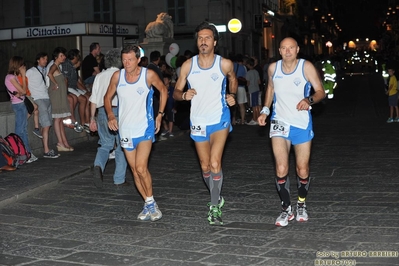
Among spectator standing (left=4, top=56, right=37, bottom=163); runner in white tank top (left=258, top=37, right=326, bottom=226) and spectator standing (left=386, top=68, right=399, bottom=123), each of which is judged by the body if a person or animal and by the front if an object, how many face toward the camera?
1

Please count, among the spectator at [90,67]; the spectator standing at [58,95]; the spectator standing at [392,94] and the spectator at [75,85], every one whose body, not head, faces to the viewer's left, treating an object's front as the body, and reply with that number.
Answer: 1

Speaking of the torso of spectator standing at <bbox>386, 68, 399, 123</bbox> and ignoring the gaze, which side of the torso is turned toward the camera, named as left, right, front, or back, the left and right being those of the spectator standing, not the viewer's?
left

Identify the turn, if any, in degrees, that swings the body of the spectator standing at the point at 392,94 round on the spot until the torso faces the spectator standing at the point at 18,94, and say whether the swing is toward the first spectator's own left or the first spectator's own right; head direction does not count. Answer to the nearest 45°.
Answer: approximately 45° to the first spectator's own left

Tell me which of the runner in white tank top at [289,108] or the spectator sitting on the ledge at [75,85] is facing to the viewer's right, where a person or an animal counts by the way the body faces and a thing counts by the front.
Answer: the spectator sitting on the ledge

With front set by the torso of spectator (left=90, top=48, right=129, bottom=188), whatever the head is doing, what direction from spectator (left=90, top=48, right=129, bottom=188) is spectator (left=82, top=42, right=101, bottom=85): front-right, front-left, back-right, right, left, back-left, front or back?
front-left

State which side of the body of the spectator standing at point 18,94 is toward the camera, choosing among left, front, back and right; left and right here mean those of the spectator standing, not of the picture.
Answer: right

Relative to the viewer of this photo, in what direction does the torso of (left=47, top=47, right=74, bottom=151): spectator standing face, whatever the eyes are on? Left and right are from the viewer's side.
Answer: facing to the right of the viewer

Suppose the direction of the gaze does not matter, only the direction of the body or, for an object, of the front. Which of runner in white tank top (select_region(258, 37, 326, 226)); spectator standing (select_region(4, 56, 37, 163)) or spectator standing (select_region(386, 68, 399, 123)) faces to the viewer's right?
spectator standing (select_region(4, 56, 37, 163))

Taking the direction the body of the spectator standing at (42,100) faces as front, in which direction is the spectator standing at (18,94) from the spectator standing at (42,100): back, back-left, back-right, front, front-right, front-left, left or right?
back-right

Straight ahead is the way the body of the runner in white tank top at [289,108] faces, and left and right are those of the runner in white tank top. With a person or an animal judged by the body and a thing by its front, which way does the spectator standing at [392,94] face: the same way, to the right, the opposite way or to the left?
to the right

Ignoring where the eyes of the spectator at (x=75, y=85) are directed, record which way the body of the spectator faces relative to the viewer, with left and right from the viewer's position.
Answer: facing to the right of the viewer
